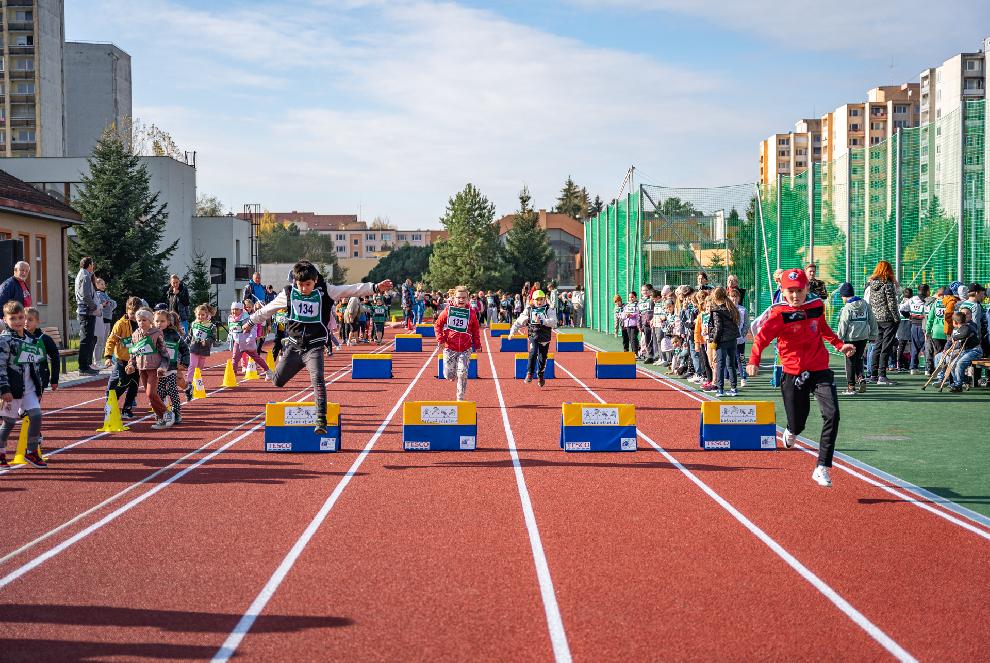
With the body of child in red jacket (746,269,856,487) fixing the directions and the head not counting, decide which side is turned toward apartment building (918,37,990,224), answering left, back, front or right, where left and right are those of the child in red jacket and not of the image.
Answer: back

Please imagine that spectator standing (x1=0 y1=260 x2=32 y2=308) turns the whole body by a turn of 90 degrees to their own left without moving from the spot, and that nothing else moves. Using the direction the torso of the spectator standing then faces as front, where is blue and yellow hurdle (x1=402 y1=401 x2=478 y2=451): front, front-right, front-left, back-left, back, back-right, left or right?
right

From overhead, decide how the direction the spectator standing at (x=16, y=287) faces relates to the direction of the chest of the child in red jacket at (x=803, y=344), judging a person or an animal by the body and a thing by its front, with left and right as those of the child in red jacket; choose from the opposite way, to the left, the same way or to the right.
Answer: to the left

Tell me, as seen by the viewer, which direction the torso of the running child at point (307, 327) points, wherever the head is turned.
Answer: toward the camera

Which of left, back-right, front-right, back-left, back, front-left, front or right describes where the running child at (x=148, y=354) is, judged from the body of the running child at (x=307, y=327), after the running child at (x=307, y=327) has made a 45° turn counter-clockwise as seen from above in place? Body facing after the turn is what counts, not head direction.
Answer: back

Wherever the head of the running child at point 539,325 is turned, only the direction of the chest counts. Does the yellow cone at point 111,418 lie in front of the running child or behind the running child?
in front

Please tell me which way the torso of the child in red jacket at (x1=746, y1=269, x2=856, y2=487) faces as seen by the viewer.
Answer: toward the camera

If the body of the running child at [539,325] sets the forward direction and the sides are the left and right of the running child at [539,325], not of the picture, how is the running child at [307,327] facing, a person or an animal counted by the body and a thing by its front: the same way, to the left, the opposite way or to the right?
the same way

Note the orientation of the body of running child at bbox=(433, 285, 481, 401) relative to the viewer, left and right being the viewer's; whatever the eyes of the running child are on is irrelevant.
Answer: facing the viewer

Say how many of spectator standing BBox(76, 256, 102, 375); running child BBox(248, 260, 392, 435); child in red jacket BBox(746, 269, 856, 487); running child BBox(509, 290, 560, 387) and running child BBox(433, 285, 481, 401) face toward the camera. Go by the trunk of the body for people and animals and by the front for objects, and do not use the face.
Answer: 4

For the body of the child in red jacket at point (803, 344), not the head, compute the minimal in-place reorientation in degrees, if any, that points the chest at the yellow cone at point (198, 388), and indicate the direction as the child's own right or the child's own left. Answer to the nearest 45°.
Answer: approximately 135° to the child's own right

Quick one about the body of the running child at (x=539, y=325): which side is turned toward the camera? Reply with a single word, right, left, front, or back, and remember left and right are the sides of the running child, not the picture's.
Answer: front

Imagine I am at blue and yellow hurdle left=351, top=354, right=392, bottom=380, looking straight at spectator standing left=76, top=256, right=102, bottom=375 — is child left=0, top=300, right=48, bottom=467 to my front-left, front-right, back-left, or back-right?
front-left

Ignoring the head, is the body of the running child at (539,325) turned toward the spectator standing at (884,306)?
no

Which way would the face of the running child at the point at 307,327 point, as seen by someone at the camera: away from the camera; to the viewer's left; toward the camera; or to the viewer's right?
toward the camera

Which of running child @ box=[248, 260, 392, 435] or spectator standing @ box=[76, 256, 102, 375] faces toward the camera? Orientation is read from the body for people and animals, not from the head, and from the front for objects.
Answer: the running child

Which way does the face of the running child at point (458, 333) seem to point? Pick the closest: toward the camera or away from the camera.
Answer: toward the camera

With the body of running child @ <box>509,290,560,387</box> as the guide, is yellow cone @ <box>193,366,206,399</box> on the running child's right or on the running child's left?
on the running child's right
